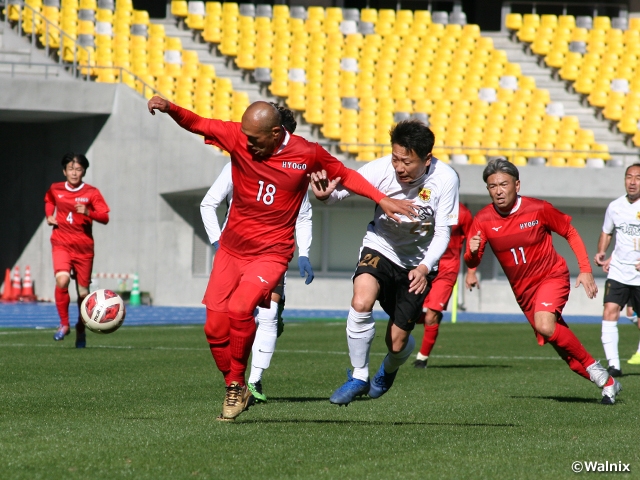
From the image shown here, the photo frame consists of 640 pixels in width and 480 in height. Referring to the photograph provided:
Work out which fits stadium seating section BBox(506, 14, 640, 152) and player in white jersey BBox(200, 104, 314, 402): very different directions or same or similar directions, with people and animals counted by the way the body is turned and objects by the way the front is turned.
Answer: same or similar directions

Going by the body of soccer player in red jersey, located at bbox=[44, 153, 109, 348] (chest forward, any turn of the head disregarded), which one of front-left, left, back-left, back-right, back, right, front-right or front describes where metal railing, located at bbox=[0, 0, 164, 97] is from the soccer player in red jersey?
back

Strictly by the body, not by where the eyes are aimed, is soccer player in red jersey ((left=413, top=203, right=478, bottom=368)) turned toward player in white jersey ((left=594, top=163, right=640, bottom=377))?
no

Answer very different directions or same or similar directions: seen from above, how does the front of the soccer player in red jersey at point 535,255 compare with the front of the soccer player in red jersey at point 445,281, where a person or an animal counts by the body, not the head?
same or similar directions

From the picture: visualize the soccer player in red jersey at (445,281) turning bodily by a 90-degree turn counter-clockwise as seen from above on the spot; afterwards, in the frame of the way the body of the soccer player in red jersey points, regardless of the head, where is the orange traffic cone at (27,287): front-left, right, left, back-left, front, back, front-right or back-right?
back

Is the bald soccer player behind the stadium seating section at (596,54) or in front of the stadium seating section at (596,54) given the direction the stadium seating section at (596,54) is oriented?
in front

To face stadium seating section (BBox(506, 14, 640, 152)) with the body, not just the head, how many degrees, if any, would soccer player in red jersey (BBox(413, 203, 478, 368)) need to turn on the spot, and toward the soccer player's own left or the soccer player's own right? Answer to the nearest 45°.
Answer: approximately 135° to the soccer player's own right

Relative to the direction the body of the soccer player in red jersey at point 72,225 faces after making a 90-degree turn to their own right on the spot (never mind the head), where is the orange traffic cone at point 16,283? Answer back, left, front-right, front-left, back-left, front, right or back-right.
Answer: right

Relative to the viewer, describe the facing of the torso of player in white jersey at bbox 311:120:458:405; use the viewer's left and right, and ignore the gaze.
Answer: facing the viewer and to the left of the viewer

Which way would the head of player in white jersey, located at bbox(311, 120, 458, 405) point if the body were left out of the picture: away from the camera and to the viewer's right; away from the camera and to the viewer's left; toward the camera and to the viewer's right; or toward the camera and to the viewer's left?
toward the camera and to the viewer's left

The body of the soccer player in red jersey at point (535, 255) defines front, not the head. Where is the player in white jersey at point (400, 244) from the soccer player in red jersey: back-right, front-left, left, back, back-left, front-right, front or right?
front

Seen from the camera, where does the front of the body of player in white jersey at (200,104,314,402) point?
toward the camera

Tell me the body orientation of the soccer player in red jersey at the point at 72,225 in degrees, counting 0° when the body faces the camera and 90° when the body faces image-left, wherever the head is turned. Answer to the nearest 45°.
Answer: approximately 0°

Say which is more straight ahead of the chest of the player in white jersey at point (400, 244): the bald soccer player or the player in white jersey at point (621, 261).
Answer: the bald soccer player

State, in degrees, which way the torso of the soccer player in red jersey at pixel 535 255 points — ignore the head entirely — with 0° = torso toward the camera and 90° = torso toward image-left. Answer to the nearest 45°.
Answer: approximately 45°

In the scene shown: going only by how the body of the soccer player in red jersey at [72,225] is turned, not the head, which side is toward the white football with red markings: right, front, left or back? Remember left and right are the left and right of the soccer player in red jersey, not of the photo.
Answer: front

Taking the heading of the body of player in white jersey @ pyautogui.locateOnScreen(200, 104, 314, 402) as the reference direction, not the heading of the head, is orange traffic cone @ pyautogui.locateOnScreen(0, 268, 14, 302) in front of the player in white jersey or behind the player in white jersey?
behind

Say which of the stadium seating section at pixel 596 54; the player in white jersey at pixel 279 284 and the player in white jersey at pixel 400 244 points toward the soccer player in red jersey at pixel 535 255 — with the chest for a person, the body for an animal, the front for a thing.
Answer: the stadium seating section
